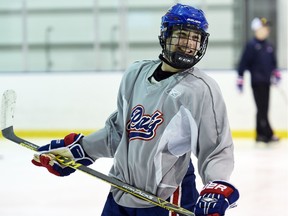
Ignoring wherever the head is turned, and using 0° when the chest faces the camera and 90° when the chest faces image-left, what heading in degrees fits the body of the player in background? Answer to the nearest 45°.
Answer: approximately 315°

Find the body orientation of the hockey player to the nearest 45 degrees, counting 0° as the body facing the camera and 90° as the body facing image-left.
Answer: approximately 45°

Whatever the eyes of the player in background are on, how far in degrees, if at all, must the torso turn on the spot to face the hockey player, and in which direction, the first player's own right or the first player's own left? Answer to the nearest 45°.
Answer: approximately 45° to the first player's own right

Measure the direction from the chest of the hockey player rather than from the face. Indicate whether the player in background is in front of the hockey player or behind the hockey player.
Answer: behind

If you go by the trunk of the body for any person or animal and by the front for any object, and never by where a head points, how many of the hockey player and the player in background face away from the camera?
0
